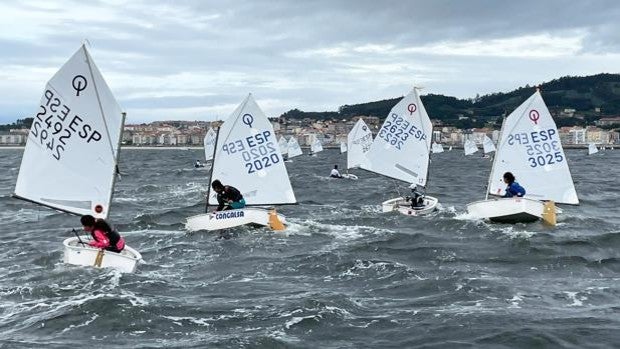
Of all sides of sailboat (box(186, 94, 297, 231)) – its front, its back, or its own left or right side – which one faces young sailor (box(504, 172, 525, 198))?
back

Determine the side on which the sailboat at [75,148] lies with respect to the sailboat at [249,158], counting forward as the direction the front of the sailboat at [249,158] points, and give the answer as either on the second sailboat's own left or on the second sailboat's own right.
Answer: on the second sailboat's own left

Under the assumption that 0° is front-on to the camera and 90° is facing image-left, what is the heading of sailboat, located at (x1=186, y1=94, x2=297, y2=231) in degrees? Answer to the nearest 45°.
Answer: approximately 90°

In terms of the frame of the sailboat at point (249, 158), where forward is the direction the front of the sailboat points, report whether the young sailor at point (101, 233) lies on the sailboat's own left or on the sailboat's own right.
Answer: on the sailboat's own left

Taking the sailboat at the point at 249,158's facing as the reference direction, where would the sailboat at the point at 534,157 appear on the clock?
the sailboat at the point at 534,157 is roughly at 6 o'clock from the sailboat at the point at 249,158.

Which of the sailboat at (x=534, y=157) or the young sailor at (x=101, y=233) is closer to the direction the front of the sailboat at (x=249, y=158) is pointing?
the young sailor

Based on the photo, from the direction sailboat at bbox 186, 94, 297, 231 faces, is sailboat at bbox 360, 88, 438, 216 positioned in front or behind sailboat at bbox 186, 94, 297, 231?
behind
